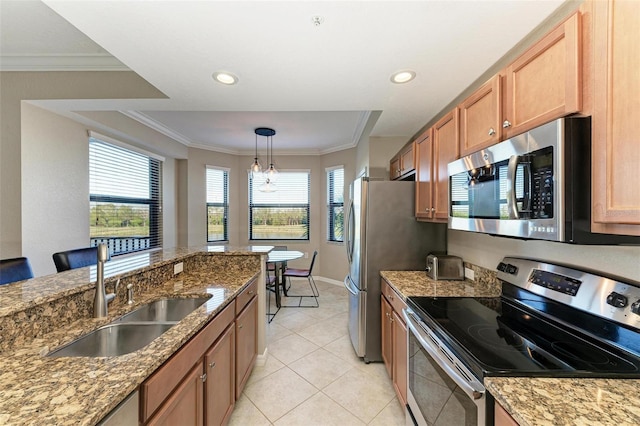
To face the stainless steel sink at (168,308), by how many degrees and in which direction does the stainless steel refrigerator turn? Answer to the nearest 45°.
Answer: approximately 45° to its left

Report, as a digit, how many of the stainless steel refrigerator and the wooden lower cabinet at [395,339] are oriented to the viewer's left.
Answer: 2

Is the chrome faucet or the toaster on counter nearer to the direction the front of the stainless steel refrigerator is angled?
the chrome faucet

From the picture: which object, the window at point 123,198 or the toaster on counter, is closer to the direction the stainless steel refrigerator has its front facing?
the window

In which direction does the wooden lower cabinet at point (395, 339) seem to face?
to the viewer's left

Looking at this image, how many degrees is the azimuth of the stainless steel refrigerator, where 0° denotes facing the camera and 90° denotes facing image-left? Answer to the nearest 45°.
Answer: approximately 90°
